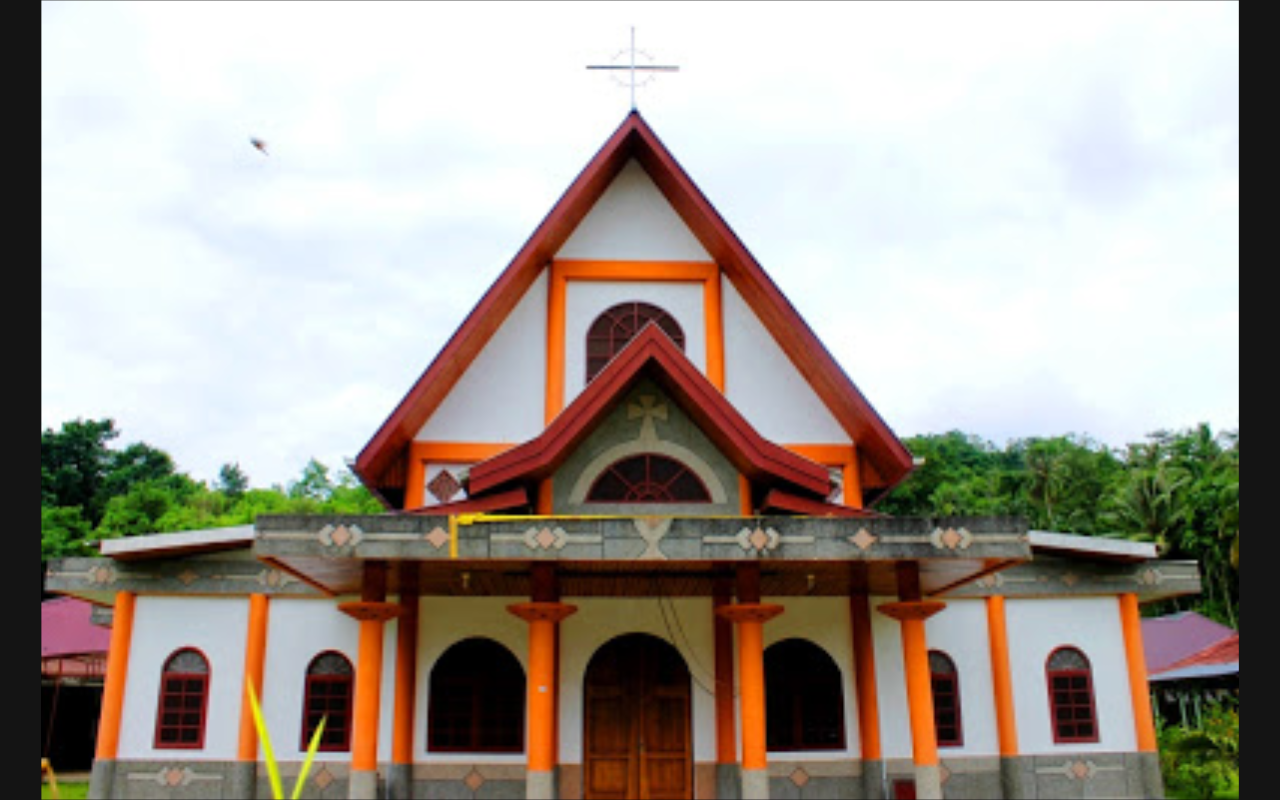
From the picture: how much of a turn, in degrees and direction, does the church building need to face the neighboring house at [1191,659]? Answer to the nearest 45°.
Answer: approximately 135° to its left

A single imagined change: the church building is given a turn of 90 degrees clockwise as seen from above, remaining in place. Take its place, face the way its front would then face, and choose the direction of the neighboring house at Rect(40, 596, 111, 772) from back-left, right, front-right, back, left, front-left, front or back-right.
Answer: front-right

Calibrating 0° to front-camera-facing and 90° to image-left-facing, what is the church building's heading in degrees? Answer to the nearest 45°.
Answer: approximately 0°
